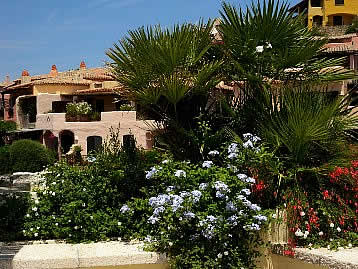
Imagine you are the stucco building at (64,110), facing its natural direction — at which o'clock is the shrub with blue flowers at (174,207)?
The shrub with blue flowers is roughly at 12 o'clock from the stucco building.

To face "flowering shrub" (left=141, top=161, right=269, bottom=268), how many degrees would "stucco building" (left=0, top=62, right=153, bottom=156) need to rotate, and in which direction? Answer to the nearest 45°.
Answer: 0° — it already faces it

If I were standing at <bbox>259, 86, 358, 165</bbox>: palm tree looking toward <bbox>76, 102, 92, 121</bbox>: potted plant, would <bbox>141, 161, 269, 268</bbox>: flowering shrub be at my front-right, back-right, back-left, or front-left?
back-left

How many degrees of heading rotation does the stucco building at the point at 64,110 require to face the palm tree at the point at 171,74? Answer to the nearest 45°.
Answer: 0° — it already faces it

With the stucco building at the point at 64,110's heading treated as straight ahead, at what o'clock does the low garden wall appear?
The low garden wall is roughly at 12 o'clock from the stucco building.

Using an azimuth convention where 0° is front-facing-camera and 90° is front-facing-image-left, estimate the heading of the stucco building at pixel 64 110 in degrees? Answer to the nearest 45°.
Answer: approximately 0°

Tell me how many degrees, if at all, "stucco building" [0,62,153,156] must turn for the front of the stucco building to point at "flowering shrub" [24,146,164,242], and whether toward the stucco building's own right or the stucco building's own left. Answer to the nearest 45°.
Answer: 0° — it already faces it

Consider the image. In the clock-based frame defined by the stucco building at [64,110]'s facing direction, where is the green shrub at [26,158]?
The green shrub is roughly at 12 o'clock from the stucco building.
